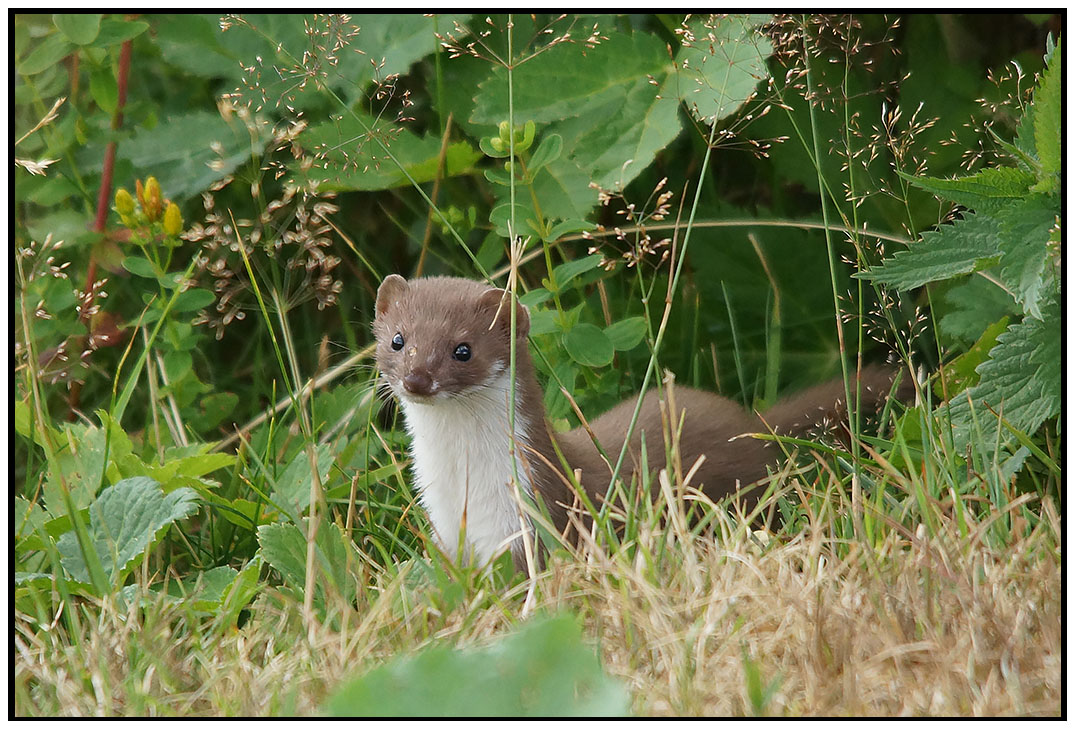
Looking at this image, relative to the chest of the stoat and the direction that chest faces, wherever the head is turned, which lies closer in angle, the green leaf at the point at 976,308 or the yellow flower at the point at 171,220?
the yellow flower

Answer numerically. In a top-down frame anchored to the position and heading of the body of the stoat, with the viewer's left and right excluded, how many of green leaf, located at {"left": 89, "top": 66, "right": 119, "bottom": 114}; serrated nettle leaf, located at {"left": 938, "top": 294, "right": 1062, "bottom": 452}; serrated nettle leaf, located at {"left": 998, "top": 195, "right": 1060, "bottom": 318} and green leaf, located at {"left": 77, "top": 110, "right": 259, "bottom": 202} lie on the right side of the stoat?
2

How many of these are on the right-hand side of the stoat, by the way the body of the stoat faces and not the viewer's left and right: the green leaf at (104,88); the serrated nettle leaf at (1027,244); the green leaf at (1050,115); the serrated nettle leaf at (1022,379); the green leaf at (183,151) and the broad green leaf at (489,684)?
2

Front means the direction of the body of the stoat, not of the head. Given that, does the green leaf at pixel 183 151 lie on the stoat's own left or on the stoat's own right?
on the stoat's own right

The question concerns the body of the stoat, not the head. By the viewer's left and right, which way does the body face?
facing the viewer and to the left of the viewer

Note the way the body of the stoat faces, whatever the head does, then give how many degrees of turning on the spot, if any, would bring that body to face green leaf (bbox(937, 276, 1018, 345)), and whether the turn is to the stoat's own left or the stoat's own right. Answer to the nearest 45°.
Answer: approximately 135° to the stoat's own left

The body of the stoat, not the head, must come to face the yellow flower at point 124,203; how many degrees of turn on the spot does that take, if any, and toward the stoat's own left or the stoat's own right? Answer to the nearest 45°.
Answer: approximately 45° to the stoat's own right

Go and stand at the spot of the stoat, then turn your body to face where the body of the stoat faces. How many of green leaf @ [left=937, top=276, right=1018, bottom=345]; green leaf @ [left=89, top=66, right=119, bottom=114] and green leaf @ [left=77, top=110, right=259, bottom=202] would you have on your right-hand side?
2

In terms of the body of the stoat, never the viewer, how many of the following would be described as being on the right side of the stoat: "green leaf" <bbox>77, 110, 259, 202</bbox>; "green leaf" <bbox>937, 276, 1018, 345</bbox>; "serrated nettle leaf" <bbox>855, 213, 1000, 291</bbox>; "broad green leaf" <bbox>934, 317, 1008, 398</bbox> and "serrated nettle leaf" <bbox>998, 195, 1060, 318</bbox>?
1

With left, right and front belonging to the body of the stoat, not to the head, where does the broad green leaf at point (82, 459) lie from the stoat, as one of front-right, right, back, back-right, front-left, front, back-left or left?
front-right

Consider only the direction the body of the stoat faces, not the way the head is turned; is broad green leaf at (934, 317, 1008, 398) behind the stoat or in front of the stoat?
behind
